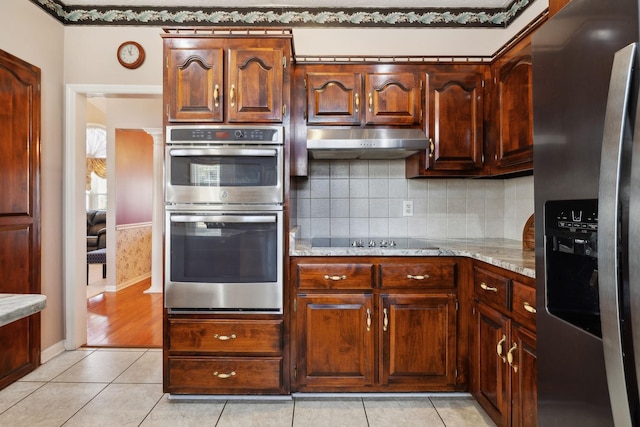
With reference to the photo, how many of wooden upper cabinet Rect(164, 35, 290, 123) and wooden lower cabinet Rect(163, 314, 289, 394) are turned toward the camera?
2

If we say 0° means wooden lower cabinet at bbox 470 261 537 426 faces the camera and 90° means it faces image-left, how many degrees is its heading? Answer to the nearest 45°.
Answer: approximately 45°

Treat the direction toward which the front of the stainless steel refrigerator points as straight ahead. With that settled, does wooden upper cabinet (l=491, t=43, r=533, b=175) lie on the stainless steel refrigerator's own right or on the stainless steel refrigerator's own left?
on the stainless steel refrigerator's own right

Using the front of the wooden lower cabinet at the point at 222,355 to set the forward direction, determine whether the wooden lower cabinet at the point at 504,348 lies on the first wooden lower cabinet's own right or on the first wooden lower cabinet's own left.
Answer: on the first wooden lower cabinet's own left

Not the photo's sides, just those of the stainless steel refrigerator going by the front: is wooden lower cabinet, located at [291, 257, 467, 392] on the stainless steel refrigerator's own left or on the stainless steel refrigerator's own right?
on the stainless steel refrigerator's own right

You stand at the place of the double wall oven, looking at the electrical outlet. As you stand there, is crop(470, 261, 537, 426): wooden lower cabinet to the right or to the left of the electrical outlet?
right

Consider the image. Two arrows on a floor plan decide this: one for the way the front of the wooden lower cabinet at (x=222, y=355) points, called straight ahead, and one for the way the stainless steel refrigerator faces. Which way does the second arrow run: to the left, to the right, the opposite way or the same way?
to the right

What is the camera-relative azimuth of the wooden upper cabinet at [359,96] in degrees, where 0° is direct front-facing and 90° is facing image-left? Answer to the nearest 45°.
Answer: approximately 0°
